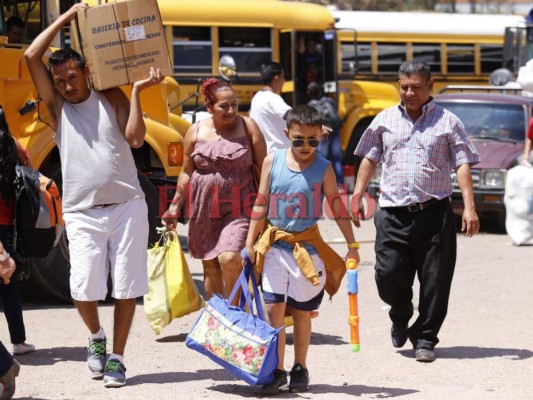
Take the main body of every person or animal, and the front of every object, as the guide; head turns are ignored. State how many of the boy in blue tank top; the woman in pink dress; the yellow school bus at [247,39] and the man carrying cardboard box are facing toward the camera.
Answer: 3

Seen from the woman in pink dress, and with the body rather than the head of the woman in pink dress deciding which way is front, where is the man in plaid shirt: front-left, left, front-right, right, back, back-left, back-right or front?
left

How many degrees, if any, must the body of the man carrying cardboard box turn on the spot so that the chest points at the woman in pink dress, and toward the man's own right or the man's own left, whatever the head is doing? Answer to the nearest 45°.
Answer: approximately 135° to the man's own left

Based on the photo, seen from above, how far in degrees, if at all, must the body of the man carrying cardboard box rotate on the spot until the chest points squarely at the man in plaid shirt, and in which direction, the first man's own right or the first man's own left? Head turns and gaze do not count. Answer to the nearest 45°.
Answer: approximately 90° to the first man's own left

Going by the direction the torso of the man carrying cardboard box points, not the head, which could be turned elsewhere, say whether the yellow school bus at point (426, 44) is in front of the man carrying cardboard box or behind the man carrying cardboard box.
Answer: behind

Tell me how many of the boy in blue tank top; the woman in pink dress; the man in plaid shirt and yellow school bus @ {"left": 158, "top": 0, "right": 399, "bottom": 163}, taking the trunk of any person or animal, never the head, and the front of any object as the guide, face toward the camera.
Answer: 3
